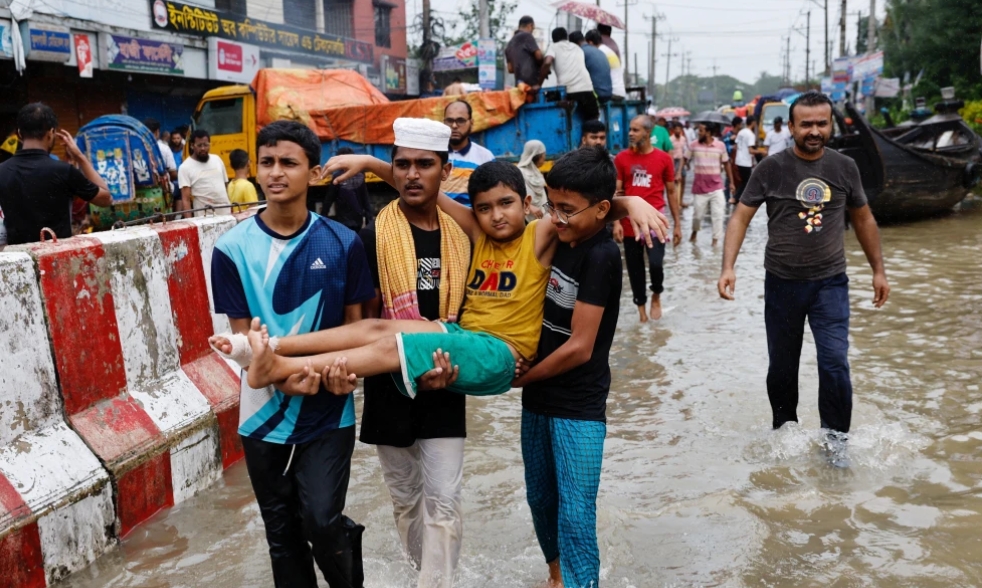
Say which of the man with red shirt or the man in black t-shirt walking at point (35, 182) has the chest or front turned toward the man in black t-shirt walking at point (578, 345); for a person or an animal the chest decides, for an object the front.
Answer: the man with red shirt

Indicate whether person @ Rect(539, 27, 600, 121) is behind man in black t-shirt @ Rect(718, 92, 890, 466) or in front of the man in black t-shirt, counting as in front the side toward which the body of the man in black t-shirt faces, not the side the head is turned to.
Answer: behind

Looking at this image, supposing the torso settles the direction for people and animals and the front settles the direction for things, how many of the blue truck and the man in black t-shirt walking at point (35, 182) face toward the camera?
0

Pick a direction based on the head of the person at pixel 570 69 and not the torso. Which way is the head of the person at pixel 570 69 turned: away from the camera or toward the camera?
away from the camera

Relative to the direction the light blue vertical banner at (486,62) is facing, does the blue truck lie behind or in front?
in front

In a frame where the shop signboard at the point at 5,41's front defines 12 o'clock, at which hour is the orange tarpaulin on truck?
The orange tarpaulin on truck is roughly at 12 o'clock from the shop signboard.

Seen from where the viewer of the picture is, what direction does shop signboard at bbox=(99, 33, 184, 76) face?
facing the viewer and to the right of the viewer

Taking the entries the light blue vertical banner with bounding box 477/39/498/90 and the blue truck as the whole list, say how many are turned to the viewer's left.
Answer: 1

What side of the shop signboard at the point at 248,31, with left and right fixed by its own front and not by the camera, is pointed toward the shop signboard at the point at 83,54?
right

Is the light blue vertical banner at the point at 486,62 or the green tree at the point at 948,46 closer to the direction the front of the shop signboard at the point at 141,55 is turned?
the green tree

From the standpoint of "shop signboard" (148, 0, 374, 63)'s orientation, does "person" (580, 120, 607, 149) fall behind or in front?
in front

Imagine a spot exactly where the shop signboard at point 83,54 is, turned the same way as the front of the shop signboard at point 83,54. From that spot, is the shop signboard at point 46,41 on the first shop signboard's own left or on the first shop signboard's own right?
on the first shop signboard's own right

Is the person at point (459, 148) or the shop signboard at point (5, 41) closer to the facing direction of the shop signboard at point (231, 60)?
the person
